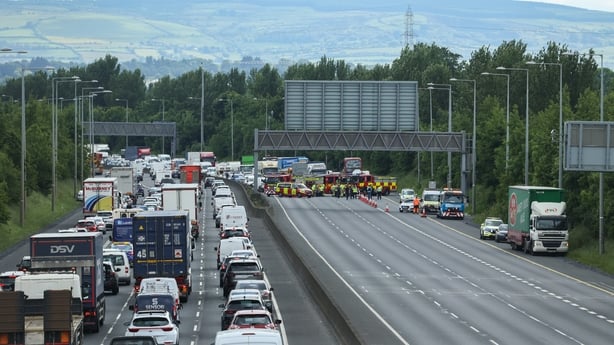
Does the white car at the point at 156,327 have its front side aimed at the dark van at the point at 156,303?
yes

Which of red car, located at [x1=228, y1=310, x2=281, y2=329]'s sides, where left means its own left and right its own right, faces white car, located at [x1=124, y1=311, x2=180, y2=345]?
left

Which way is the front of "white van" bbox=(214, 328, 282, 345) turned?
away from the camera

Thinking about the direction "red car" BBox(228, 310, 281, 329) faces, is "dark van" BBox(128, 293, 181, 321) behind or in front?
in front

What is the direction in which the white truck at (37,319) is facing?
away from the camera

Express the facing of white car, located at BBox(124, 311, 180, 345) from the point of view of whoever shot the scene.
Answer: facing away from the viewer

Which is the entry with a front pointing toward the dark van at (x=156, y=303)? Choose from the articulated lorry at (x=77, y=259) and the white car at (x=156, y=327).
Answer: the white car

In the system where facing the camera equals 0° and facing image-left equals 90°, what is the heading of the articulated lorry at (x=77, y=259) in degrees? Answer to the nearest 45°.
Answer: approximately 180°

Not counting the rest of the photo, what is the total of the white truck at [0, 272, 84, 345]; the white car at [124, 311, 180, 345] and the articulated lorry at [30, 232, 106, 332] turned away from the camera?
3

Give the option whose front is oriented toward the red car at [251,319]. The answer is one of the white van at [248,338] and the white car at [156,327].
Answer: the white van

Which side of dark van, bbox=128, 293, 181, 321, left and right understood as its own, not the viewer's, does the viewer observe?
back

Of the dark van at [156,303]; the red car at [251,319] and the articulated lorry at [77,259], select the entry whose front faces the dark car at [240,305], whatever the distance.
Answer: the red car

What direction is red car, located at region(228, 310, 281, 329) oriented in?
away from the camera
